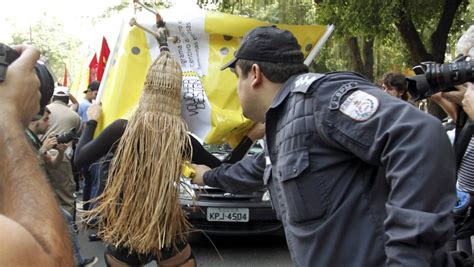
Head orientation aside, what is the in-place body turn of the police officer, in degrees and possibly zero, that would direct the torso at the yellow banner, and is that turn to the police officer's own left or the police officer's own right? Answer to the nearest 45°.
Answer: approximately 45° to the police officer's own right

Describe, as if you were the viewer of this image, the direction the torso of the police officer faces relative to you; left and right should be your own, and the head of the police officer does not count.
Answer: facing to the left of the viewer
